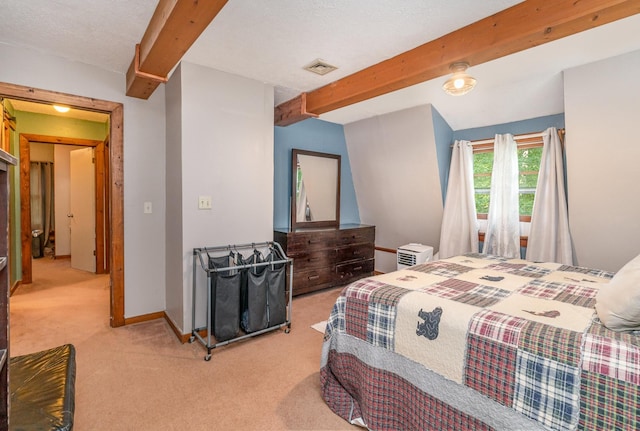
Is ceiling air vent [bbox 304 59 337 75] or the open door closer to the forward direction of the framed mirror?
the ceiling air vent

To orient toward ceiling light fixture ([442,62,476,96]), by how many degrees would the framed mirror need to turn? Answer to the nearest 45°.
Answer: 0° — it already faces it

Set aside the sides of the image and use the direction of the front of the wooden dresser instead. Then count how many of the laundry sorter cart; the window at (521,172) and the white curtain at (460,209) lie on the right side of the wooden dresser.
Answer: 1

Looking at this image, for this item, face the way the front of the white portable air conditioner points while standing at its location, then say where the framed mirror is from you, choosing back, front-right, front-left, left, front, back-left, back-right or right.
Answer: front-right

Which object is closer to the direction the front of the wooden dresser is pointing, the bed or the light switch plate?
the bed

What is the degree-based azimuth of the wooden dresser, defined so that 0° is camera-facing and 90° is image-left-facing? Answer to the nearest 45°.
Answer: approximately 315°

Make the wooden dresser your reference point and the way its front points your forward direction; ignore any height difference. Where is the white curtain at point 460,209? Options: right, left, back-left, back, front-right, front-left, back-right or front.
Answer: front-left
